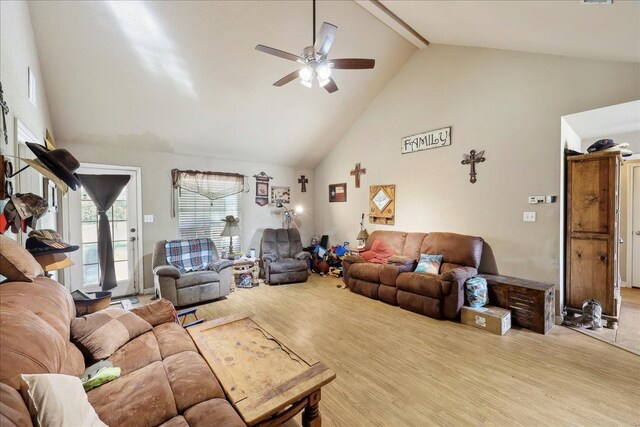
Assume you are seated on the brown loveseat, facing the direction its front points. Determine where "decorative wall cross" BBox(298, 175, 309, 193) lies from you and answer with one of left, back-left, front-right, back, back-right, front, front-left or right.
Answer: right

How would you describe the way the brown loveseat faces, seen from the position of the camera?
facing the viewer and to the left of the viewer

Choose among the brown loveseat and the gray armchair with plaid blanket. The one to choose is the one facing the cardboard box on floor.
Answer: the gray armchair with plaid blanket

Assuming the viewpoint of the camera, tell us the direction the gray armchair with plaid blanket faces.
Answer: facing the viewer and to the right of the viewer

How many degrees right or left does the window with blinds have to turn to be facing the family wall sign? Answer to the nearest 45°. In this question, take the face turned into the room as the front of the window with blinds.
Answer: approximately 45° to its left

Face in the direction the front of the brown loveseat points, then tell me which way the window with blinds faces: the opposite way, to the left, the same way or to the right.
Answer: to the left

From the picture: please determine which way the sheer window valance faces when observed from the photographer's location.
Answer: facing the viewer

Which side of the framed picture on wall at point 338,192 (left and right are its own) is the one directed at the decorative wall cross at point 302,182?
right

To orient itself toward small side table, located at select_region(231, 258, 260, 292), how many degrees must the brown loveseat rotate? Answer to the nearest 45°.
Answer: approximately 45° to its right

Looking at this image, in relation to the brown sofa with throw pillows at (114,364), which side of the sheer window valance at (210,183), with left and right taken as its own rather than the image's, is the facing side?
front

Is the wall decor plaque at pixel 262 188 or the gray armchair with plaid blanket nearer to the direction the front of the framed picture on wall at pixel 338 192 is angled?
the gray armchair with plaid blanket

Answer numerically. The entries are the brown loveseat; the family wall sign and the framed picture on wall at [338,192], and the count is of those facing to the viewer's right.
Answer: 0

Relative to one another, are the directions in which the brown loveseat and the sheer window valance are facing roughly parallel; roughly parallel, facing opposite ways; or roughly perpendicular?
roughly perpendicular

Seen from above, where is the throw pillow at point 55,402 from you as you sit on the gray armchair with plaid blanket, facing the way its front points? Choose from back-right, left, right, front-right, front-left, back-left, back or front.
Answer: front-right
